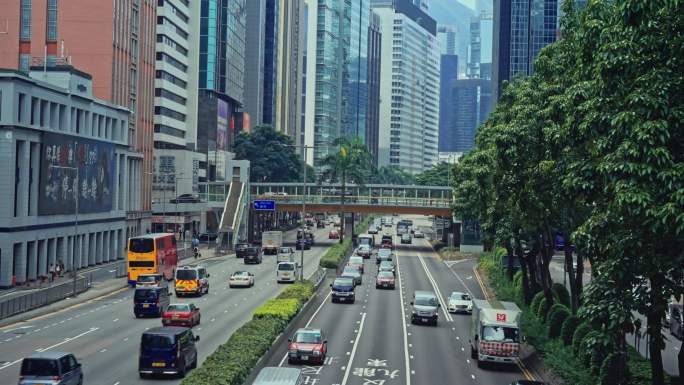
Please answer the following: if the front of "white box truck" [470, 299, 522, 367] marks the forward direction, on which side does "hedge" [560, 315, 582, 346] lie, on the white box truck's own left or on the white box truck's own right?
on the white box truck's own left

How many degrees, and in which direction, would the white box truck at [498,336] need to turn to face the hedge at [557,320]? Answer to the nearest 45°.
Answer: approximately 135° to its left

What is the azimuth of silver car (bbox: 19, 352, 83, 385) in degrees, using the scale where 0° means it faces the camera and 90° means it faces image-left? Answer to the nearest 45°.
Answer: approximately 225°

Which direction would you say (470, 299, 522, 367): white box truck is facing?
toward the camera

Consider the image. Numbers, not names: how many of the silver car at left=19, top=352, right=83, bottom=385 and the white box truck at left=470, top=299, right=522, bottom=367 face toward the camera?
1

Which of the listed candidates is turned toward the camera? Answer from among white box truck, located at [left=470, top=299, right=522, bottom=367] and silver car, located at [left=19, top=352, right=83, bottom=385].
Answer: the white box truck

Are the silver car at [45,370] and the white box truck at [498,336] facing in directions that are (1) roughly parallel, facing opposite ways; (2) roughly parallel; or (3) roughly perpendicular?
roughly parallel, facing opposite ways

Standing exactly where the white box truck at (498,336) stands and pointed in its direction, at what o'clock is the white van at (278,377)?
The white van is roughly at 1 o'clock from the white box truck.
